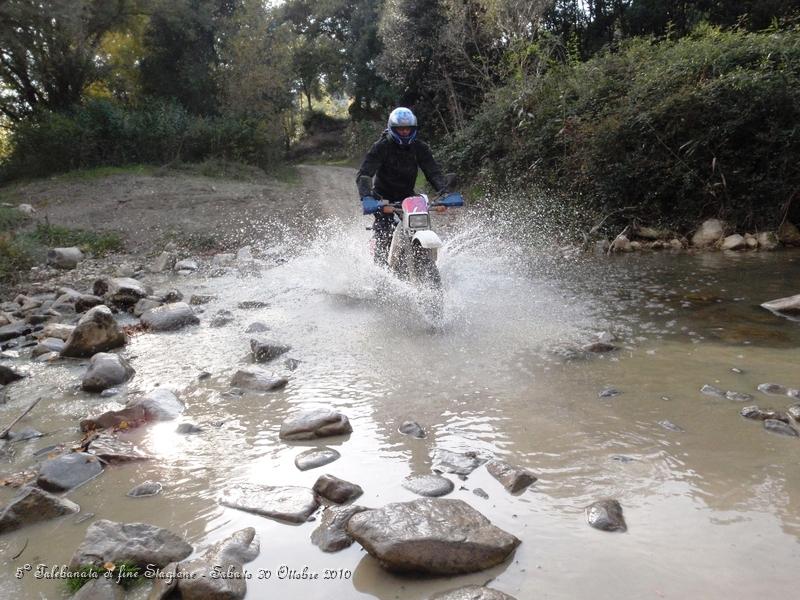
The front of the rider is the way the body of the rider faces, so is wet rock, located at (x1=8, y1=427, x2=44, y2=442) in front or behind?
in front

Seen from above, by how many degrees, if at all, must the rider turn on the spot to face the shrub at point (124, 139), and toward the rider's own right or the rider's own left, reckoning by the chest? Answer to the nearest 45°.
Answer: approximately 135° to the rider's own right

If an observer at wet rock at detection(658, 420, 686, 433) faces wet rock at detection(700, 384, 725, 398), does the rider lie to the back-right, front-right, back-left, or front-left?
front-left

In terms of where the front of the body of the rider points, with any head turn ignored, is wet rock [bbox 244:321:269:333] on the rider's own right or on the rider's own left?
on the rider's own right

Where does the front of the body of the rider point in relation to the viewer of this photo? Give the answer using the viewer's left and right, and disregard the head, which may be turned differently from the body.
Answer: facing the viewer

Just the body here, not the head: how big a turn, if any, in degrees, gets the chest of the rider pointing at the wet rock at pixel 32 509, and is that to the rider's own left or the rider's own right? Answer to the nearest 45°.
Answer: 0° — they already face it

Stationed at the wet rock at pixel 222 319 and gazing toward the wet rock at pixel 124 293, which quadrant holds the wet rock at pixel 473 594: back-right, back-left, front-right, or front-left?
back-left

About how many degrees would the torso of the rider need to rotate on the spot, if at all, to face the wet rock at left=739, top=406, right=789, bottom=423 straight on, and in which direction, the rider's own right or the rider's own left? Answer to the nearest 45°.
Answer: approximately 45° to the rider's own left

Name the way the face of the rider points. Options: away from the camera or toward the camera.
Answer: toward the camera

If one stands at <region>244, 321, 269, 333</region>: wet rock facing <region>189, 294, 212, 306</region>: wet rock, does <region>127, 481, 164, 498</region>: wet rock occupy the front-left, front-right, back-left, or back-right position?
back-left

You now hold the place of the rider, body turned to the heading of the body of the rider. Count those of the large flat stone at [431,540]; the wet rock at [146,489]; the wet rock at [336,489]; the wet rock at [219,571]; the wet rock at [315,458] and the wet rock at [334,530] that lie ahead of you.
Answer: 6

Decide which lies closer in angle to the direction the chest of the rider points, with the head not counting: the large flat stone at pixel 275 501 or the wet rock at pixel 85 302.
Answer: the large flat stone

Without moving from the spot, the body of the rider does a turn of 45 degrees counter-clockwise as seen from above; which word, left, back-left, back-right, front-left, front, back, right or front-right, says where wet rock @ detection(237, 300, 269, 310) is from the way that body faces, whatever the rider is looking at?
back-right

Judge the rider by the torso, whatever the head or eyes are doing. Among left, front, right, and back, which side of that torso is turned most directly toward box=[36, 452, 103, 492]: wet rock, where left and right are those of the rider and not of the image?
front

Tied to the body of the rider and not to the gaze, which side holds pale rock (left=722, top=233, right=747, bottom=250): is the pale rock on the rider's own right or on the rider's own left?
on the rider's own left

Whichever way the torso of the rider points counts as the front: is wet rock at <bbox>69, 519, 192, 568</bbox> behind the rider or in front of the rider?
in front

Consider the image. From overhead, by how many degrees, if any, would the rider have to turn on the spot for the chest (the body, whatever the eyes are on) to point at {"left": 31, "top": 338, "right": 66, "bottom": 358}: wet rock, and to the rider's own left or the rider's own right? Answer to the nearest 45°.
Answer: approximately 45° to the rider's own right

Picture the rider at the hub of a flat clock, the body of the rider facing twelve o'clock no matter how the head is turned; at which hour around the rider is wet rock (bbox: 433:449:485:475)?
The wet rock is roughly at 12 o'clock from the rider.

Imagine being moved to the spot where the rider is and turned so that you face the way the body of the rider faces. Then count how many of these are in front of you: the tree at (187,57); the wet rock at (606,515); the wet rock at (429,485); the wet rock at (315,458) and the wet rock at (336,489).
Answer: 4

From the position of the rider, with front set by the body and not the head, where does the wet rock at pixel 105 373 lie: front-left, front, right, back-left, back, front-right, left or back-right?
front-right

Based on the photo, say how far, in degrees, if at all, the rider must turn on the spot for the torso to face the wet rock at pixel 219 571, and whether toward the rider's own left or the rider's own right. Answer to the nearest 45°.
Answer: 0° — they already face it

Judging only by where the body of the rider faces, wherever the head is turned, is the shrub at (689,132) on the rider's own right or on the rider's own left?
on the rider's own left
